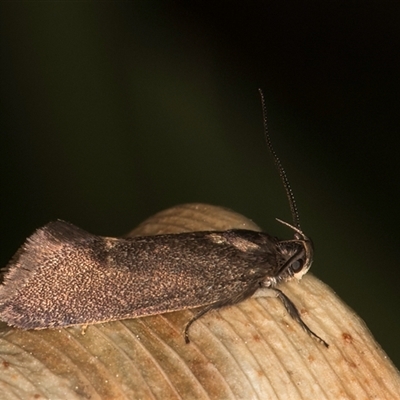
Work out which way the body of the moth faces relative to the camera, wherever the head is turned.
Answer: to the viewer's right
